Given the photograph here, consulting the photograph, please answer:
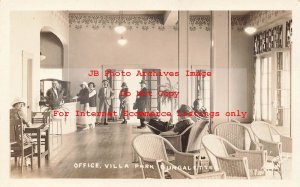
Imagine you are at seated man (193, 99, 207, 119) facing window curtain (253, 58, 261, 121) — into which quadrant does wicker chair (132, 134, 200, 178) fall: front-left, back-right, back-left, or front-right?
back-right

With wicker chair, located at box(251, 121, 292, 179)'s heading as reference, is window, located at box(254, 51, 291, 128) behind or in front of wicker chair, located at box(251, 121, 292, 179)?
behind
